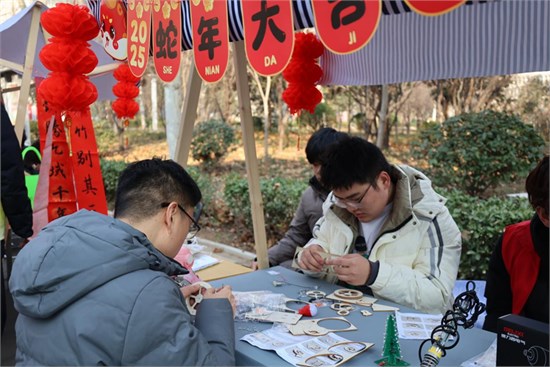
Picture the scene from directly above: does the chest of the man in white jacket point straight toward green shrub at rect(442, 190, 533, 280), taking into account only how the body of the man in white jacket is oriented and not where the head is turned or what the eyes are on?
no

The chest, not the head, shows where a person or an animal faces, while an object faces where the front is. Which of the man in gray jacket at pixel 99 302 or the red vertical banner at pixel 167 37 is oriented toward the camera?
the red vertical banner

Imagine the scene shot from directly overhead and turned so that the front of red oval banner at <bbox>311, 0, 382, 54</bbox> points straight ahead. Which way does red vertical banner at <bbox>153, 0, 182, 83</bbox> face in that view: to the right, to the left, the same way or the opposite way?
the same way

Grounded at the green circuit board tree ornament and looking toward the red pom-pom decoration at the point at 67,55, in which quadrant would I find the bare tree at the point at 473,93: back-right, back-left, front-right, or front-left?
front-right

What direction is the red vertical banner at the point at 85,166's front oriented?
toward the camera

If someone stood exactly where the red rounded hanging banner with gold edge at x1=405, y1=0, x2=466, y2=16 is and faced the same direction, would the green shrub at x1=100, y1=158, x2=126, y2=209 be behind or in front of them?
behind

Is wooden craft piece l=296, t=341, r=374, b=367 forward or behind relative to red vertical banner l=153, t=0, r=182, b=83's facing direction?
forward

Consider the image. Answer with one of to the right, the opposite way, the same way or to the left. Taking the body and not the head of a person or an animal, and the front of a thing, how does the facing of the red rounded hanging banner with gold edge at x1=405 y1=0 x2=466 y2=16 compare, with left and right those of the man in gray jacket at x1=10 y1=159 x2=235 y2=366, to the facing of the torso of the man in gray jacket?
the opposite way

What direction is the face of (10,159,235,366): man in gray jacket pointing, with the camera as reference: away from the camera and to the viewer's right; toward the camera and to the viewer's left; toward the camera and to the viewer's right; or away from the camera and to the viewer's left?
away from the camera and to the viewer's right

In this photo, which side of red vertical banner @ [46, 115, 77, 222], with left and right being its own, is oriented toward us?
front

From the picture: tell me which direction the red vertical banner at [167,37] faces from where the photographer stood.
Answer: facing the viewer

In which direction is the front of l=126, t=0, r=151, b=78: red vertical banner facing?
toward the camera

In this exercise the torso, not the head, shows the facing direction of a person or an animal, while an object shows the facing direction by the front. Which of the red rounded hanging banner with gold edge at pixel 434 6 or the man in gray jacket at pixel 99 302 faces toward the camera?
the red rounded hanging banner with gold edge

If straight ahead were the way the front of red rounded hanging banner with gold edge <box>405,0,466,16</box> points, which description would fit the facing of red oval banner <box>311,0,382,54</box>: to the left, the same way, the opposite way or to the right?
the same way
